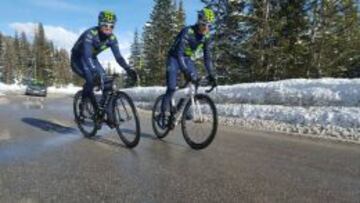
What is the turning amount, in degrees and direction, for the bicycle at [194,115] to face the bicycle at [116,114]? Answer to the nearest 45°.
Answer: approximately 135° to its right

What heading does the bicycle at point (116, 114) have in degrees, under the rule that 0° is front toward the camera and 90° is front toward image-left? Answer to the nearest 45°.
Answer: approximately 315°
